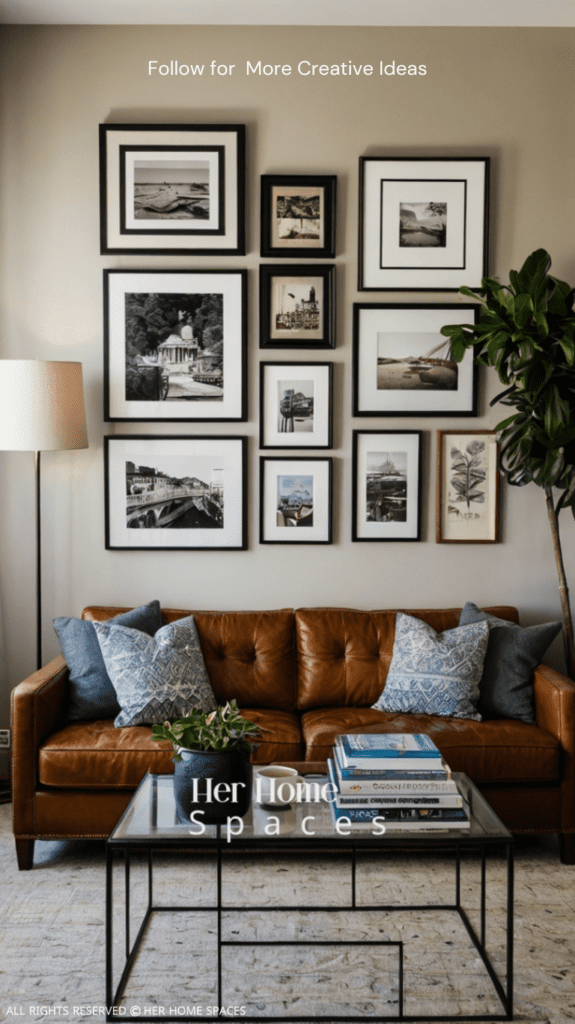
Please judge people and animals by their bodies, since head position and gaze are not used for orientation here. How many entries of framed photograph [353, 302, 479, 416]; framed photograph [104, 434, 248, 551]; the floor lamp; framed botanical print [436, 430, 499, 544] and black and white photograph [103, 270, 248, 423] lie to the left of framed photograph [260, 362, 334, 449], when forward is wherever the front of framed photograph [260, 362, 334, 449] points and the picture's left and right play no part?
2

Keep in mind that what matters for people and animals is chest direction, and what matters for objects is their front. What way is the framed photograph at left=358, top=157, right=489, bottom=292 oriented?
toward the camera

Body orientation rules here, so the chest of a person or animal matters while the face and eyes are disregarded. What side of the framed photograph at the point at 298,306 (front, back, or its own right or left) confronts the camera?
front

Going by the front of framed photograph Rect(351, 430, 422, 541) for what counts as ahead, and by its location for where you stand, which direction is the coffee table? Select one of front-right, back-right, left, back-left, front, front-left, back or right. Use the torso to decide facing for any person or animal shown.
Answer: front

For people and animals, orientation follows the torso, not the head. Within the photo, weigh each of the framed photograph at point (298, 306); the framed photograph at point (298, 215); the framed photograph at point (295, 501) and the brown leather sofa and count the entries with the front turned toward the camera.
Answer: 4

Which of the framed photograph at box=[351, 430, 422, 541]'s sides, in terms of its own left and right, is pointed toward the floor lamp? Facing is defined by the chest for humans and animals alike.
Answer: right

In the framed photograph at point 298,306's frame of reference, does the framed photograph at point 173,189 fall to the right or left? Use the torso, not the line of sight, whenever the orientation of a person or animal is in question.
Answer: on its right

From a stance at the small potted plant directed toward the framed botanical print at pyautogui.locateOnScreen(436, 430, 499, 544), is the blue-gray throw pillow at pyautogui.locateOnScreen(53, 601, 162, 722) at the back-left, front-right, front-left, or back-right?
front-left

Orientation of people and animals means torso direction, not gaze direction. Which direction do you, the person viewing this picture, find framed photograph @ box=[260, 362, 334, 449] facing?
facing the viewer

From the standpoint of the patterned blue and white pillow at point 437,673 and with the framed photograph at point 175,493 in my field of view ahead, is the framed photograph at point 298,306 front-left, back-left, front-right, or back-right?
front-right
